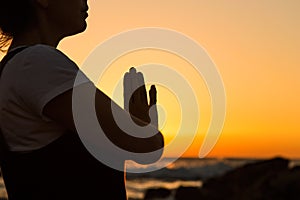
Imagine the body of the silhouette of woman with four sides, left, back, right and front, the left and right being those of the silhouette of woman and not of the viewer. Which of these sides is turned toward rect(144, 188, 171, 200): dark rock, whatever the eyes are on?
left

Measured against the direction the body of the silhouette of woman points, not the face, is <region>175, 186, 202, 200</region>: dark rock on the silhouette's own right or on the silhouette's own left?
on the silhouette's own left

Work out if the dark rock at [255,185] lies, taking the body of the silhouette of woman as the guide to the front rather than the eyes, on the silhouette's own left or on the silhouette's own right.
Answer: on the silhouette's own left

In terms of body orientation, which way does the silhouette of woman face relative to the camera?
to the viewer's right
